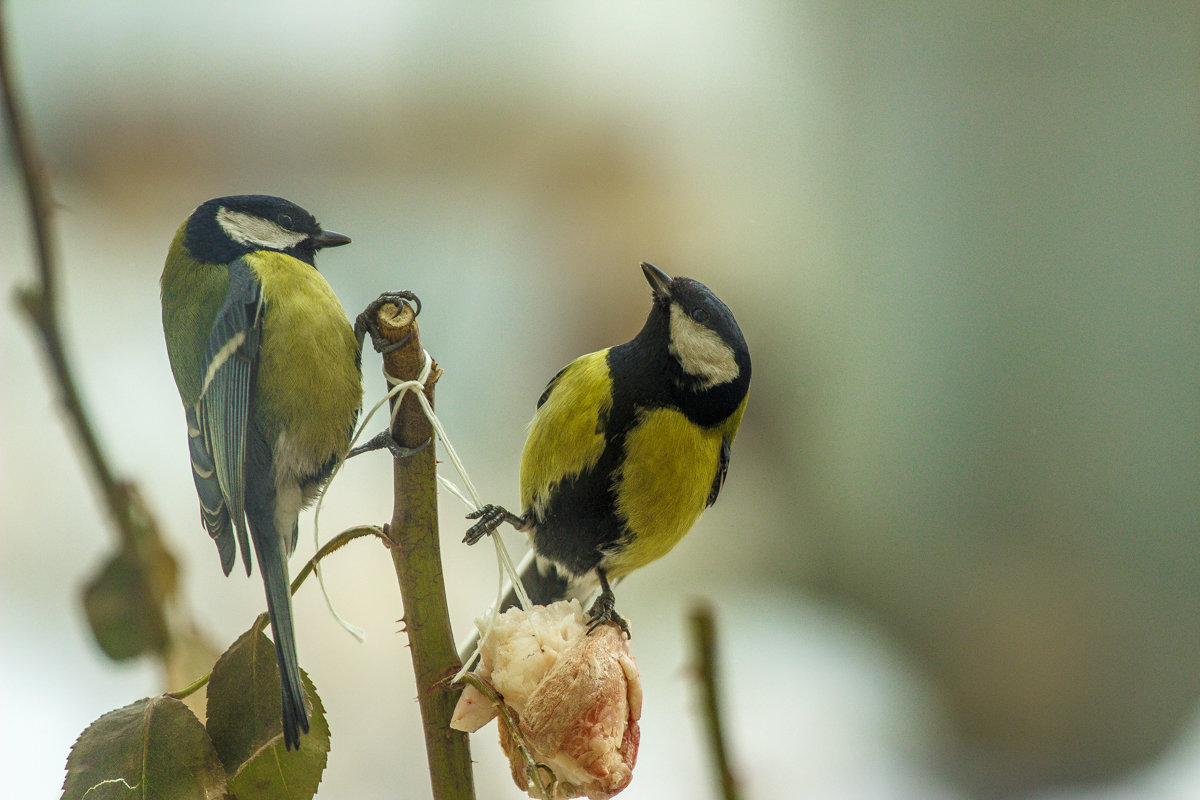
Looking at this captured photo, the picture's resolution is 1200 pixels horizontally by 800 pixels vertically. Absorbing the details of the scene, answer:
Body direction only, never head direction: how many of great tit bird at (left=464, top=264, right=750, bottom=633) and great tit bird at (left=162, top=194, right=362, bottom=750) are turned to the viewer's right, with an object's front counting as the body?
1

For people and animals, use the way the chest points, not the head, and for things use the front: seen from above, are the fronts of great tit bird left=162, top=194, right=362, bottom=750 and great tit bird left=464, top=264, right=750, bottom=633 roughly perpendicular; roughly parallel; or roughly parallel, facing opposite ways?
roughly perpendicular

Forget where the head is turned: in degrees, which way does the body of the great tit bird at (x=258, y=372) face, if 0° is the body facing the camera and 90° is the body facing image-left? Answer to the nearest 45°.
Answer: approximately 270°

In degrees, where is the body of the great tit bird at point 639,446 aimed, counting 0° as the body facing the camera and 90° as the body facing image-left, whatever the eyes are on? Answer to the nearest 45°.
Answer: approximately 0°
